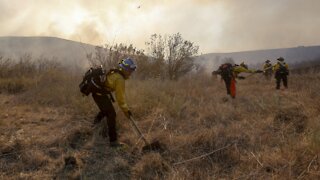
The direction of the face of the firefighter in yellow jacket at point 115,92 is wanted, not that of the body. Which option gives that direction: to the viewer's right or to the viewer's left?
to the viewer's right

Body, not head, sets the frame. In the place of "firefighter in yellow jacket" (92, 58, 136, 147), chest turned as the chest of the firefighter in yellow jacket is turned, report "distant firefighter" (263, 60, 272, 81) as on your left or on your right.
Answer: on your left

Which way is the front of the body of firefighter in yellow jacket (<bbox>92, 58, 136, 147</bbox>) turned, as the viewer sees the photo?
to the viewer's right
